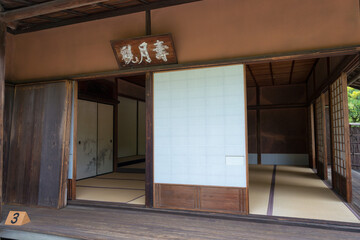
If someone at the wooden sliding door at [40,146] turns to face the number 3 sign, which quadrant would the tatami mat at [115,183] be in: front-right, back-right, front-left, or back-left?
back-left

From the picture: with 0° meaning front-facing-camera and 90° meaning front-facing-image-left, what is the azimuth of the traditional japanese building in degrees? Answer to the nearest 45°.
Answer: approximately 0°
